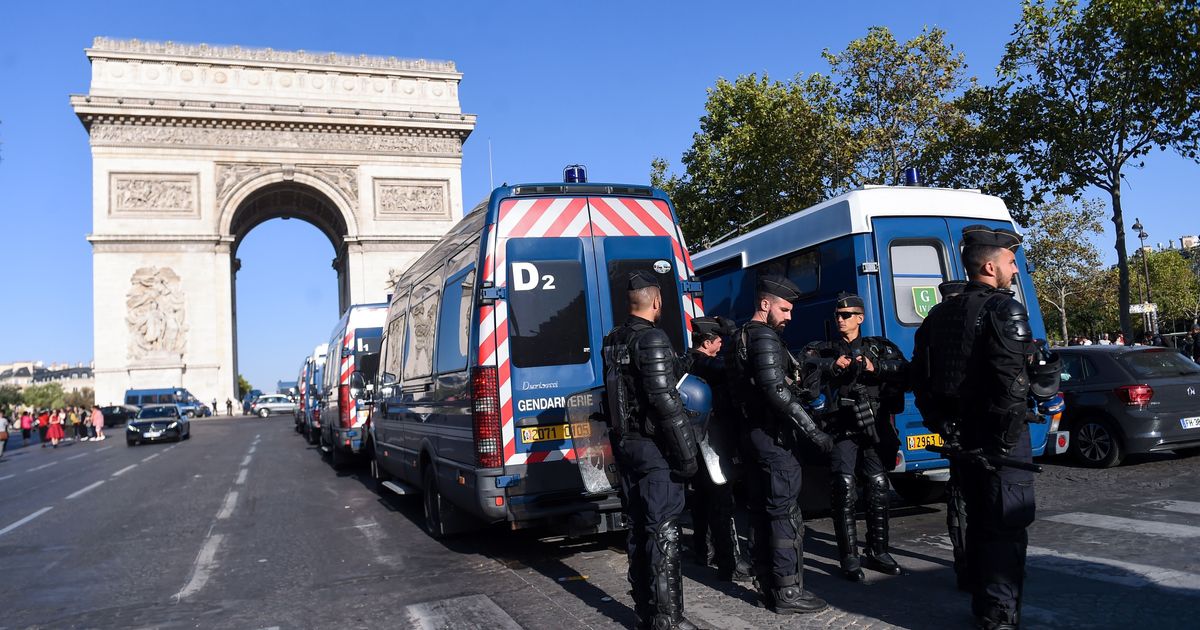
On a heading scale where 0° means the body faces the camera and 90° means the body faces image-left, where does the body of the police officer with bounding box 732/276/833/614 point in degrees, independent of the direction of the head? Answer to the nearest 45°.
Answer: approximately 270°

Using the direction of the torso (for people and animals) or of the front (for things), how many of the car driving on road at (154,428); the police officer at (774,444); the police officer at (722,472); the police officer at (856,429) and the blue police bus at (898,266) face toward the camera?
2

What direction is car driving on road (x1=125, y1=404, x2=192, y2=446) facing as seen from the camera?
toward the camera

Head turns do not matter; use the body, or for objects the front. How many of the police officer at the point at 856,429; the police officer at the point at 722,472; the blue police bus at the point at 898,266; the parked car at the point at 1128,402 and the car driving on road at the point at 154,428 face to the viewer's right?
1

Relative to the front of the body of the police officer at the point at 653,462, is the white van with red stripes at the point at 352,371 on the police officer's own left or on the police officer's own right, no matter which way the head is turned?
on the police officer's own left

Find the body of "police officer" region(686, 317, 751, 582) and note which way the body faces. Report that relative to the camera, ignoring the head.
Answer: to the viewer's right

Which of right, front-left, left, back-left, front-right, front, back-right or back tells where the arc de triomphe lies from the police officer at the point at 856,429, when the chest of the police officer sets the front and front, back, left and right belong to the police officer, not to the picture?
back-right

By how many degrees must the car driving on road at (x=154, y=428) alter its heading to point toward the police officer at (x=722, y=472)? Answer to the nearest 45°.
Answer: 0° — it already faces them

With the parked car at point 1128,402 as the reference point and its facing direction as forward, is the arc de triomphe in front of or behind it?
in front

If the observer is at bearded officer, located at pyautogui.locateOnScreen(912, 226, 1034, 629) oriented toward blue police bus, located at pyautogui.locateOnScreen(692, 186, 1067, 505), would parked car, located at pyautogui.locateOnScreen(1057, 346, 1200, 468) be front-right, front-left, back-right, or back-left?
front-right

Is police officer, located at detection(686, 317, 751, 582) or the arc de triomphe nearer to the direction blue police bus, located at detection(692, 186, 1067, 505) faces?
the arc de triomphe

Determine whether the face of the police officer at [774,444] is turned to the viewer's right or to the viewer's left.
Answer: to the viewer's right

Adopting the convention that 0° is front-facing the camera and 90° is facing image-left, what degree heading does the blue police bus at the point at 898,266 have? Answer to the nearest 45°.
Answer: approximately 135°
